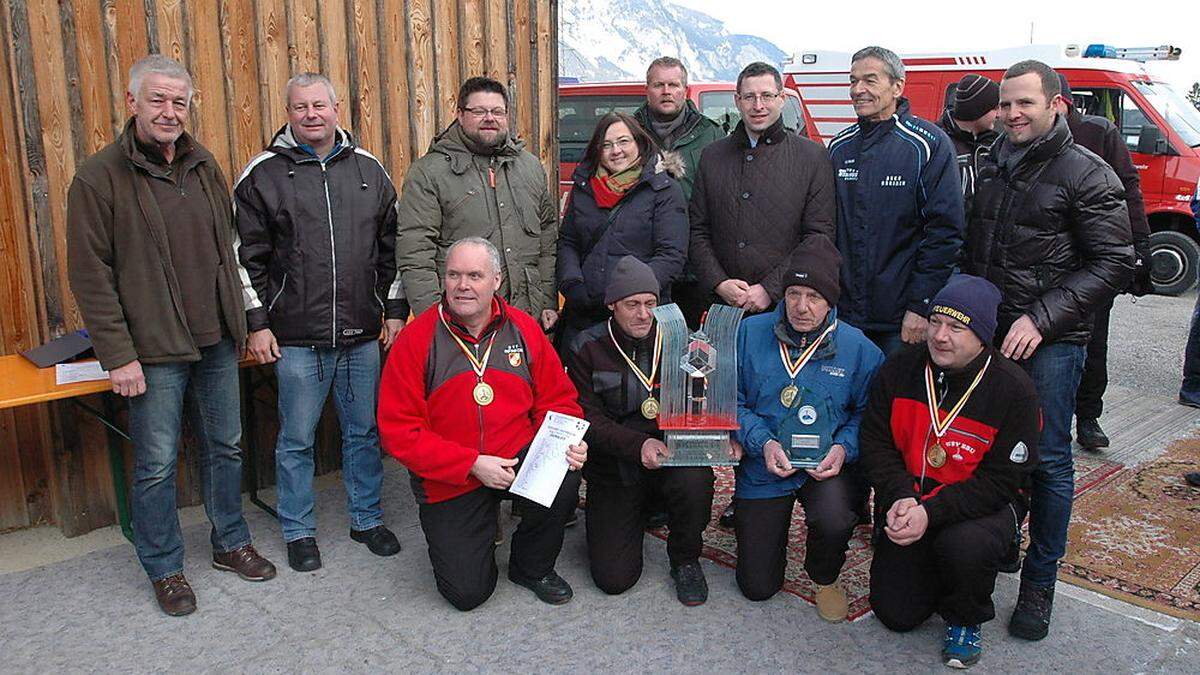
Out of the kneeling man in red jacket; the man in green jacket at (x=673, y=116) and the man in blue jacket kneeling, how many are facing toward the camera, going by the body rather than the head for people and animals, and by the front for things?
3

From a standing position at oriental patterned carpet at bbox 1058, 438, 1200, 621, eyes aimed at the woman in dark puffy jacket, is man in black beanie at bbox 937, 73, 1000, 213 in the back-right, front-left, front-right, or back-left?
front-right

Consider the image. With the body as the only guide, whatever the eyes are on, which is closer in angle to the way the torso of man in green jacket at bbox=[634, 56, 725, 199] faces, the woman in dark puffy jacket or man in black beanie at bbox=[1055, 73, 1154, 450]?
the woman in dark puffy jacket

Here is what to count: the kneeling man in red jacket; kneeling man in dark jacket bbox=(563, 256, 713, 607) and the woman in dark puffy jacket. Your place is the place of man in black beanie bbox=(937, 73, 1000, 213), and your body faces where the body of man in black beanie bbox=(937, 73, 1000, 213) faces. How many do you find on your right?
3

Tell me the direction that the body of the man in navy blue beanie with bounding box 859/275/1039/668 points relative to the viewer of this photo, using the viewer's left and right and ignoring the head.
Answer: facing the viewer and to the left of the viewer

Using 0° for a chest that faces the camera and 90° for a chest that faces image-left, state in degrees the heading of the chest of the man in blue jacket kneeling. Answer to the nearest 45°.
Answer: approximately 0°

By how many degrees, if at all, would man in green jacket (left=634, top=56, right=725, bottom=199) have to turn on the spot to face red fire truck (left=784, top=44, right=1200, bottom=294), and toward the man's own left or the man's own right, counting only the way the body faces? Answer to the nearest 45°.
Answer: approximately 135° to the man's own left

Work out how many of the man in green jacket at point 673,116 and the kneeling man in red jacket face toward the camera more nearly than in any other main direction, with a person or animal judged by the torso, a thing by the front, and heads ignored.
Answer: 2

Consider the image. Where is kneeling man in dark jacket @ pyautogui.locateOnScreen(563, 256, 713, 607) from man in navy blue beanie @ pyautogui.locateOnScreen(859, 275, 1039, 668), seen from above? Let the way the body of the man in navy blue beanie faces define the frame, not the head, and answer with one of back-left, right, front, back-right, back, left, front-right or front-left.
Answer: front-right

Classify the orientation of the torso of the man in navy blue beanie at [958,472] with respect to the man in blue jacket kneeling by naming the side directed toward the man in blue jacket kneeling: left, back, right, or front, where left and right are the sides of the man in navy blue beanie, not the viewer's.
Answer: right

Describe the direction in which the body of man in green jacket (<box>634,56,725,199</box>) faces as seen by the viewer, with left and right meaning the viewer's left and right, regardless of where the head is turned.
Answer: facing the viewer

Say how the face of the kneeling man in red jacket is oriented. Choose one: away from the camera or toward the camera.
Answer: toward the camera

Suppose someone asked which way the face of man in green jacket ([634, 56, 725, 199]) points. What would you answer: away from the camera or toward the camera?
toward the camera

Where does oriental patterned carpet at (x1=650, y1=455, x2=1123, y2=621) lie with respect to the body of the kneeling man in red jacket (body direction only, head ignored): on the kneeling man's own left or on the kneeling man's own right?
on the kneeling man's own left

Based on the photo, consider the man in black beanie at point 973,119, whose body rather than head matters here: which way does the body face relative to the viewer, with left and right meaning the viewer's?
facing the viewer and to the right of the viewer
